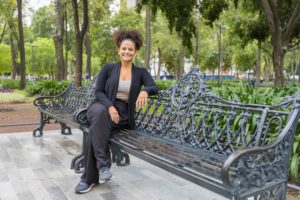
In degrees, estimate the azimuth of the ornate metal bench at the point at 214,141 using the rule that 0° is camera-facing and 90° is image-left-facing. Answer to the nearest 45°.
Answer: approximately 45°

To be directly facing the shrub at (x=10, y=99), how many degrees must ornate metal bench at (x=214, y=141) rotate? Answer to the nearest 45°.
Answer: approximately 90° to its right

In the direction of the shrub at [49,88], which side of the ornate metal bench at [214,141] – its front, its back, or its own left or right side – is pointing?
right
